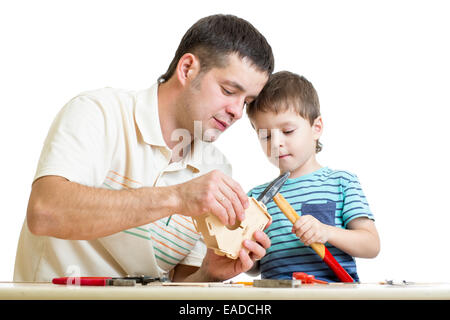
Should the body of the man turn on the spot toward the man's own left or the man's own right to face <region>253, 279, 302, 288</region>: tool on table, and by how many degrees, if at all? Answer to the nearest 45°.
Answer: approximately 45° to the man's own right

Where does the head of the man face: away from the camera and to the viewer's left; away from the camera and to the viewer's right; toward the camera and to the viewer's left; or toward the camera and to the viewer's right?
toward the camera and to the viewer's right

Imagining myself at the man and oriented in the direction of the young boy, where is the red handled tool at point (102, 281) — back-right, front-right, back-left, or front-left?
back-right

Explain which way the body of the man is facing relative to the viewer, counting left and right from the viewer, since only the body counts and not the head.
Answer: facing the viewer and to the right of the viewer

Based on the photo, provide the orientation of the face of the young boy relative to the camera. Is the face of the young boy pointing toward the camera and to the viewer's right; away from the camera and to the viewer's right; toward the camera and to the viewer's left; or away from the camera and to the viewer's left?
toward the camera and to the viewer's left
